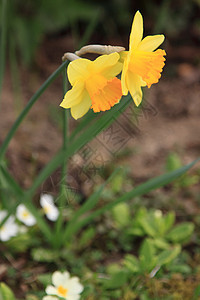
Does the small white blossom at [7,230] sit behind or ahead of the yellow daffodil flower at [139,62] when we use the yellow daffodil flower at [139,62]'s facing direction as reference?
behind

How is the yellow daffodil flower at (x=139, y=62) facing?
to the viewer's right

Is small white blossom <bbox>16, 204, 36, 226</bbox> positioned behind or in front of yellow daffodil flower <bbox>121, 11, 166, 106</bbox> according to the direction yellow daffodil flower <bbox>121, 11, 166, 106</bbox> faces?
behind
